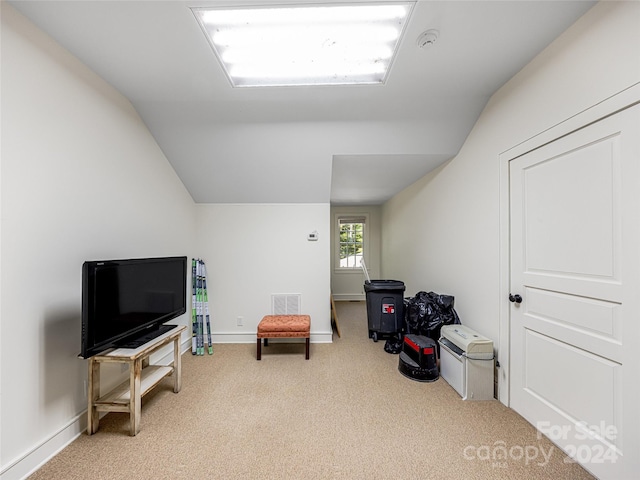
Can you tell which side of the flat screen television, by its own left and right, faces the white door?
front

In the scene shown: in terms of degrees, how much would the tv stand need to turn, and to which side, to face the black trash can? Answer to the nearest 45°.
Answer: approximately 45° to its left

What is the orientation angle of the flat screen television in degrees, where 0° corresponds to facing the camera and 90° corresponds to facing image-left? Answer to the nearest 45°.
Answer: approximately 315°

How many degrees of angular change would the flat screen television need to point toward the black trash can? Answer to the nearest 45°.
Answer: approximately 45° to its left

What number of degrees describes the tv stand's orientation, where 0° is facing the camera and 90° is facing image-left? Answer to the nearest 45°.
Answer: approximately 315°

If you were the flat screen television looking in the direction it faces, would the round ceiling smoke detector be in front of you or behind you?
in front

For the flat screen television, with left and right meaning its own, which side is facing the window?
left

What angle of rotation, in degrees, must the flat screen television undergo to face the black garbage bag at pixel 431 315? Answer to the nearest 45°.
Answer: approximately 45° to its left

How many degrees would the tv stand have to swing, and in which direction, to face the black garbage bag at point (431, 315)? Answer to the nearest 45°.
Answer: approximately 45° to its left
